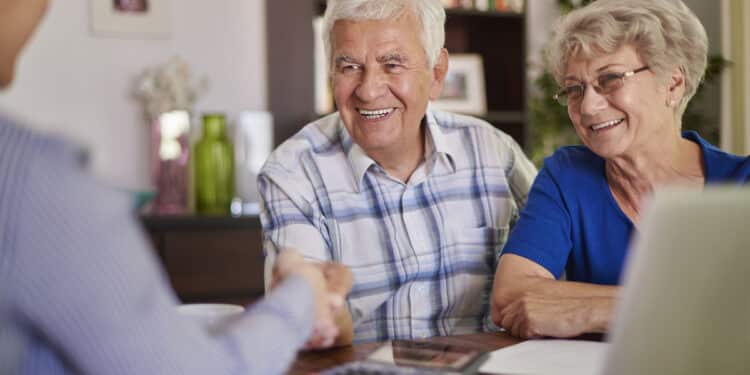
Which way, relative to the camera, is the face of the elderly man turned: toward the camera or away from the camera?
toward the camera

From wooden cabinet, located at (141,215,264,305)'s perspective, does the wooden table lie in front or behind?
in front

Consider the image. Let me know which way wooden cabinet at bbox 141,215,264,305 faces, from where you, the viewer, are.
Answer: facing the viewer

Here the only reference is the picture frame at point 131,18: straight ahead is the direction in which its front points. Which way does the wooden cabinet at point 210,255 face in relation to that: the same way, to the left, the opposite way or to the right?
the same way

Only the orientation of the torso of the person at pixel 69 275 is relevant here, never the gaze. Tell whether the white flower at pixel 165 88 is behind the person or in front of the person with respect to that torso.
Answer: in front

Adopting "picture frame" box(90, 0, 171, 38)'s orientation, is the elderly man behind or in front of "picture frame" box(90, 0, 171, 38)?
in front

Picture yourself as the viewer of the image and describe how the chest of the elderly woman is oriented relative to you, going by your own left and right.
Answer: facing the viewer and to the left of the viewer

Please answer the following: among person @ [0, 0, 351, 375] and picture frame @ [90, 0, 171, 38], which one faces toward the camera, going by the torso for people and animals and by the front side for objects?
the picture frame

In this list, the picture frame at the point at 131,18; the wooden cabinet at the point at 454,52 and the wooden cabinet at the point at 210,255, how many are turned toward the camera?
3

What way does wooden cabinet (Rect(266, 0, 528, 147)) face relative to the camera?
toward the camera

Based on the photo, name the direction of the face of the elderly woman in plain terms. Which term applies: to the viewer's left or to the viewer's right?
to the viewer's left

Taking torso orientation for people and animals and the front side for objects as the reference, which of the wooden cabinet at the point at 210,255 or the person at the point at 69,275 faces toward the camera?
the wooden cabinet

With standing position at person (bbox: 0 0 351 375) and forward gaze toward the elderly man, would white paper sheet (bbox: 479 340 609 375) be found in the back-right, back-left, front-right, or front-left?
front-right

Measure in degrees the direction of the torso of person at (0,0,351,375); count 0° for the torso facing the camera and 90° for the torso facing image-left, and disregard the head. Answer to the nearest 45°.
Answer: approximately 225°

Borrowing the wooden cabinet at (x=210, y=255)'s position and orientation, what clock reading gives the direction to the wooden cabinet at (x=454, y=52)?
the wooden cabinet at (x=454, y=52) is roughly at 8 o'clock from the wooden cabinet at (x=210, y=255).

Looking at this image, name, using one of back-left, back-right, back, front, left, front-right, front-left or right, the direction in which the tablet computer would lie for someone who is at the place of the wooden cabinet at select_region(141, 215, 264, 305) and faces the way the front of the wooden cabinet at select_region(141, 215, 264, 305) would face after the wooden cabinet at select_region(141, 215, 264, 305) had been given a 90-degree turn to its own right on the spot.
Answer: left

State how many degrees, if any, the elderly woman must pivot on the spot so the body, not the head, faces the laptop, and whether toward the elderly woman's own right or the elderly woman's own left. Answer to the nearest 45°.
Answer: approximately 45° to the elderly woman's own left

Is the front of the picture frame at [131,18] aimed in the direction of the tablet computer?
yes

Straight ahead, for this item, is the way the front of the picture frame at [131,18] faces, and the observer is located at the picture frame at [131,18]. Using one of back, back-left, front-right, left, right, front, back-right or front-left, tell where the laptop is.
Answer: front

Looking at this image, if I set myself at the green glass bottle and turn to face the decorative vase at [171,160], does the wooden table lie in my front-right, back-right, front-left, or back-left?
back-left
